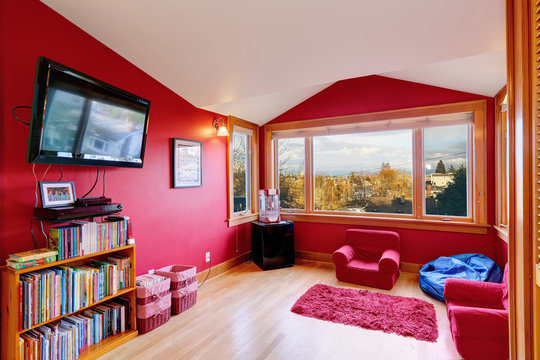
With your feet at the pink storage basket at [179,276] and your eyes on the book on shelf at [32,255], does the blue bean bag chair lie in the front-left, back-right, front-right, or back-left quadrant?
back-left

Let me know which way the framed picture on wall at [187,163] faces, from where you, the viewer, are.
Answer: facing the viewer and to the right of the viewer

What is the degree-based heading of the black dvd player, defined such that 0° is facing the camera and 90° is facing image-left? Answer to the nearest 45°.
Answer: approximately 315°

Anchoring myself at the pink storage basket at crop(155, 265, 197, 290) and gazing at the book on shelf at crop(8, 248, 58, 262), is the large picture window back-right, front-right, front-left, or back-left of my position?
back-left

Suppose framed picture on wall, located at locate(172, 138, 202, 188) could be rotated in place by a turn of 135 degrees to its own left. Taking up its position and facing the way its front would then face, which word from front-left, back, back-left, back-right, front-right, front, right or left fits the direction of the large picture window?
right

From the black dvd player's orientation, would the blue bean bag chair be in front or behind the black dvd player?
in front
